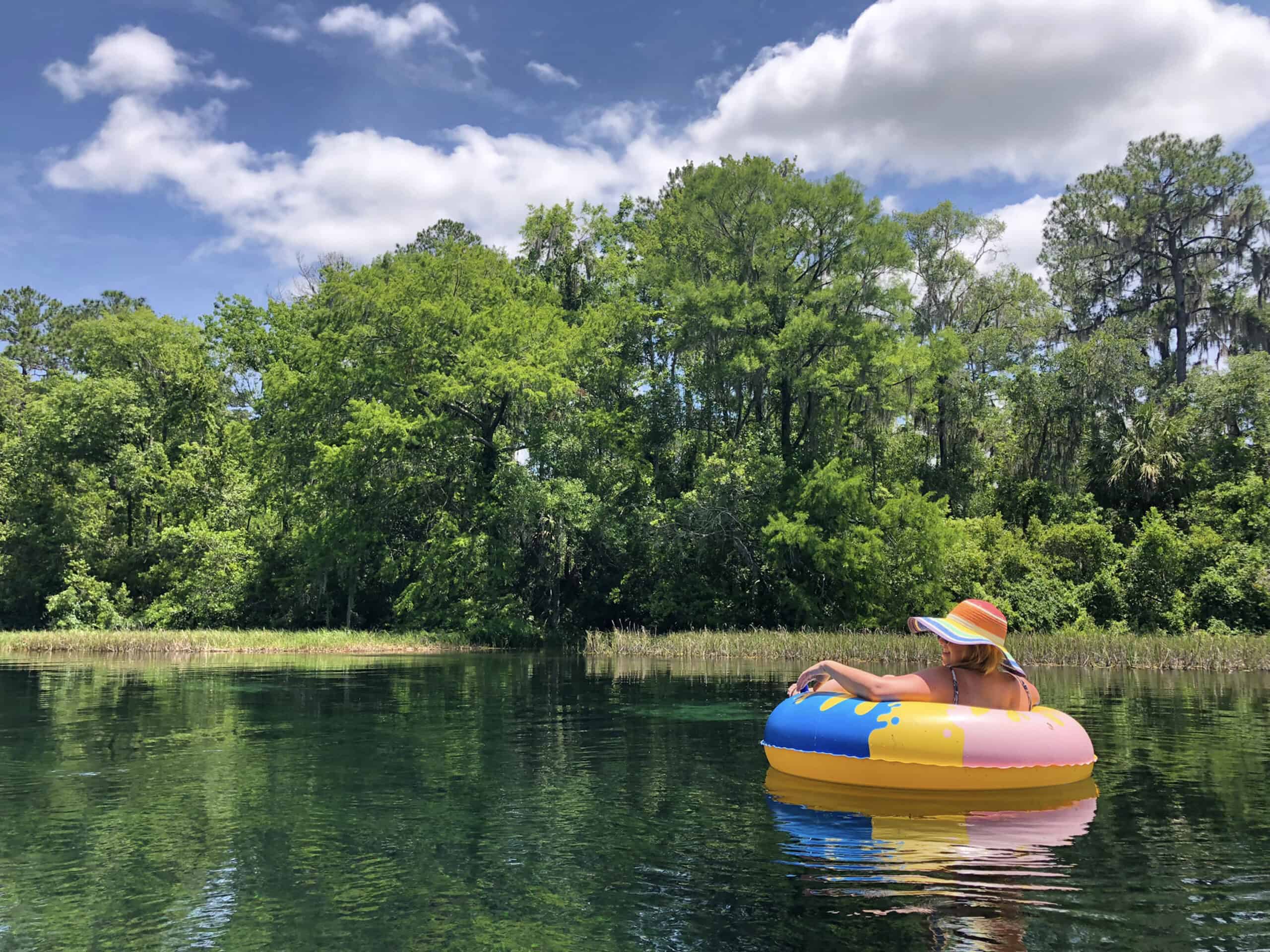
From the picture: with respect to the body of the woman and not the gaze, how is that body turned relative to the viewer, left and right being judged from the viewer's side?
facing away from the viewer and to the left of the viewer

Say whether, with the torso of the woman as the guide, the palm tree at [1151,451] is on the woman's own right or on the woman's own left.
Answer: on the woman's own right

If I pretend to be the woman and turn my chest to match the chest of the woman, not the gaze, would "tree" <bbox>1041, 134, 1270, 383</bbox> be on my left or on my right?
on my right

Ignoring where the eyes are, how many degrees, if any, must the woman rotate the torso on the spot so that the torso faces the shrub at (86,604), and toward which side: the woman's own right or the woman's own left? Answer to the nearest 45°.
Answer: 0° — they already face it

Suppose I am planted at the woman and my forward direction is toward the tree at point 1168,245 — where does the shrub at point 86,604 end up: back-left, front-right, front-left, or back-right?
front-left
